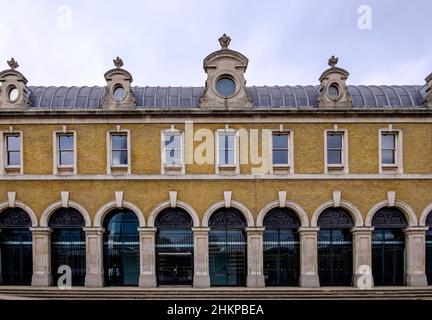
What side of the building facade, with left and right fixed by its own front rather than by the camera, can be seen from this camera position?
front
